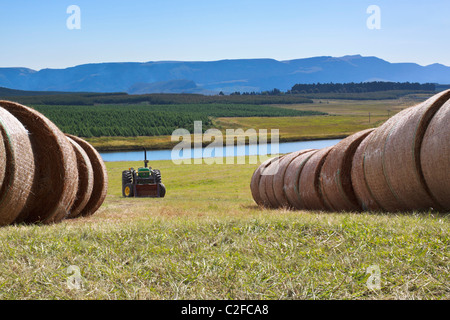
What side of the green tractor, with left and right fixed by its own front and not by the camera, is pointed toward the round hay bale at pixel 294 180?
front

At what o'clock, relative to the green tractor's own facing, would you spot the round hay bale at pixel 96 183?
The round hay bale is roughly at 12 o'clock from the green tractor.

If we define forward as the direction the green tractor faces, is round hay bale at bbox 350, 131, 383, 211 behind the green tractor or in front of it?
in front

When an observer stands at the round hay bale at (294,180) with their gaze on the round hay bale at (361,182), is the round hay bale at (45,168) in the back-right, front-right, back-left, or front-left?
front-right

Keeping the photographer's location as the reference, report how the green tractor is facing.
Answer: facing the viewer

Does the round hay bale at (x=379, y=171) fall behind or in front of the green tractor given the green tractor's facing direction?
in front

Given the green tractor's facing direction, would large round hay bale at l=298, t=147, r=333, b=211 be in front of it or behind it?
in front

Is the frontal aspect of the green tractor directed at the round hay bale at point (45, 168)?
yes
